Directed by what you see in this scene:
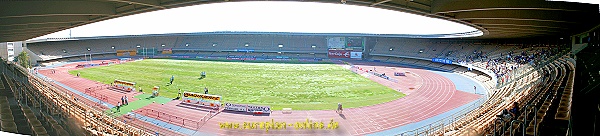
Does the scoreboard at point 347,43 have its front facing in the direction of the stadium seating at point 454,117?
yes

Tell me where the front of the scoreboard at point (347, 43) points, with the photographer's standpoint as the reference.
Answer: facing the viewer

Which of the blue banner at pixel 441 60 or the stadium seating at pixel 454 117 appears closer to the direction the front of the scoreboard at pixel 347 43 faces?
the stadium seating

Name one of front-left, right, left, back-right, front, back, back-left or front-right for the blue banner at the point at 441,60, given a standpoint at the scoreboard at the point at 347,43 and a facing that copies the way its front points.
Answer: front-left
